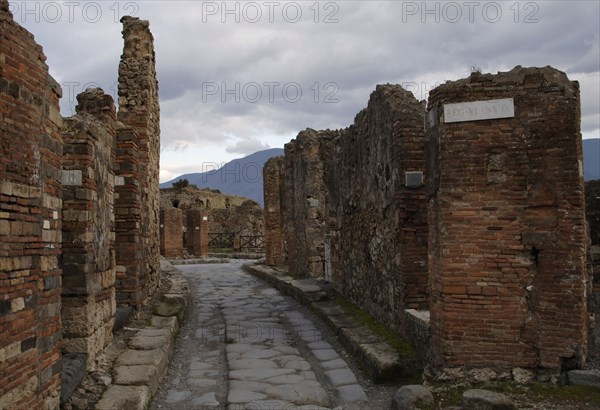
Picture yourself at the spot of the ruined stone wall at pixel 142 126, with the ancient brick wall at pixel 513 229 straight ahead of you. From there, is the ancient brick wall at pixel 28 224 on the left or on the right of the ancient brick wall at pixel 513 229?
right

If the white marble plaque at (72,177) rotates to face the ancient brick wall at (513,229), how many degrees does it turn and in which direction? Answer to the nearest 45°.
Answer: approximately 45° to its left
